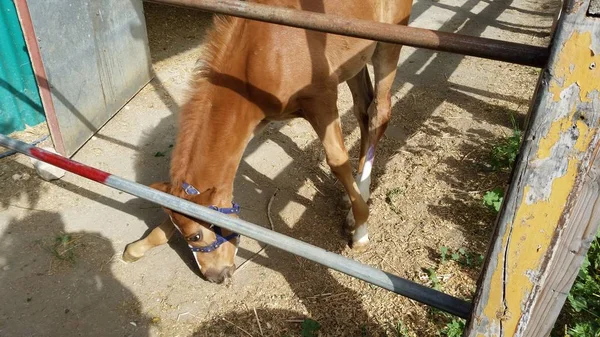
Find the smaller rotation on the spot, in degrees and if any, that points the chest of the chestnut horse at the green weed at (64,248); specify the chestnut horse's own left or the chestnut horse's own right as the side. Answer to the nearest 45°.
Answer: approximately 45° to the chestnut horse's own right

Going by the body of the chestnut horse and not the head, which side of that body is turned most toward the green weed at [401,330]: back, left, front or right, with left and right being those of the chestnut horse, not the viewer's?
left

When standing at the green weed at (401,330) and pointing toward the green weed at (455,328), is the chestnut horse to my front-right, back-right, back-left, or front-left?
back-left

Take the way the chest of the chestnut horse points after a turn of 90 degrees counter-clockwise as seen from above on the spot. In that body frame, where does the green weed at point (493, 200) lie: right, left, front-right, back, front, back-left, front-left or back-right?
front-left

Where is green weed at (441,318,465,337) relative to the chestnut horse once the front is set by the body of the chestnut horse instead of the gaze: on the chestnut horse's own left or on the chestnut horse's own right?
on the chestnut horse's own left

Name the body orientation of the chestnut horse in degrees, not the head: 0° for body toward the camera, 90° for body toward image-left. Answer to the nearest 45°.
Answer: approximately 45°

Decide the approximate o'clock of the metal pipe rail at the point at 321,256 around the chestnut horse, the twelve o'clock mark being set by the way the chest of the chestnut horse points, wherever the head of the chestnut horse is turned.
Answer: The metal pipe rail is roughly at 10 o'clock from the chestnut horse.

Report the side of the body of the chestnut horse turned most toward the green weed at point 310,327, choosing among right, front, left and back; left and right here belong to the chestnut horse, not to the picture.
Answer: left

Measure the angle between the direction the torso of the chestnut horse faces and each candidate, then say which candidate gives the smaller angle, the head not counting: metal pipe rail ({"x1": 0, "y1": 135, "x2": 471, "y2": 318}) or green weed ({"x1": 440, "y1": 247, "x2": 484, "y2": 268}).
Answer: the metal pipe rail
